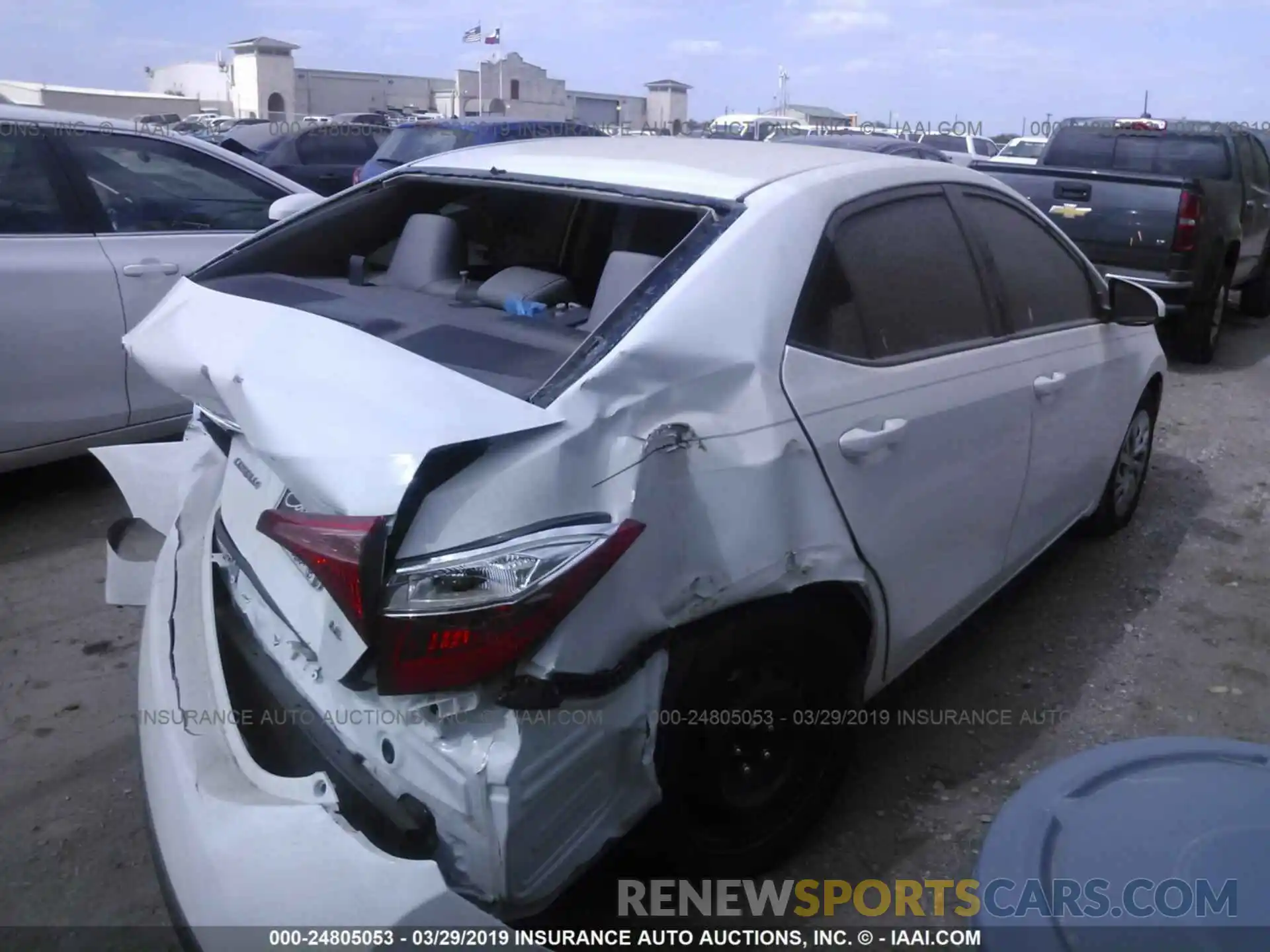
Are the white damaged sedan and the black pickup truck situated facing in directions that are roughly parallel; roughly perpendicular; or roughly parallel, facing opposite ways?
roughly parallel

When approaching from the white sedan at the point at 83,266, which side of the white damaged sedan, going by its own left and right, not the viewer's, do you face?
left

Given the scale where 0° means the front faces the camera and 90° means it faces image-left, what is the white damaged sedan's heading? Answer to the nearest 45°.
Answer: approximately 225°

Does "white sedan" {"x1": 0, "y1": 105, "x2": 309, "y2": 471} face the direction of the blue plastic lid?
no

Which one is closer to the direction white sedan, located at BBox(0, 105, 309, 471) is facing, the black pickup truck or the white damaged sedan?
the black pickup truck

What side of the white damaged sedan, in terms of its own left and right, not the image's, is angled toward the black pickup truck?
front

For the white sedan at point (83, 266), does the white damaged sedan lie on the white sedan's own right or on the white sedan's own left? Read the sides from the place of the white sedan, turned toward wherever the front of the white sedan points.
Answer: on the white sedan's own right

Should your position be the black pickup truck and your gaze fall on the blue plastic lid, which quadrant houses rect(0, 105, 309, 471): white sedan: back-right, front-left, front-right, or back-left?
front-right

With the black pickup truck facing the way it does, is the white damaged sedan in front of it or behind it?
behind

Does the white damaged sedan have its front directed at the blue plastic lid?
no

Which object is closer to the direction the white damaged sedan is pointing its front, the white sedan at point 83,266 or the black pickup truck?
the black pickup truck

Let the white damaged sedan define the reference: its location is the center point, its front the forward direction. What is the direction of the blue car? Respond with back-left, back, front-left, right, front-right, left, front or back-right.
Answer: front-left

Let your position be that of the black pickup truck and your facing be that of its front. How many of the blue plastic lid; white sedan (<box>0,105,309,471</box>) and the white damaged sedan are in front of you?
0

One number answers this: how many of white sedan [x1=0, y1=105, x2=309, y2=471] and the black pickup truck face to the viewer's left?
0

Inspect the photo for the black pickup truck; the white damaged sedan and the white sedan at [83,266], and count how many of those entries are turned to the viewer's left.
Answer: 0

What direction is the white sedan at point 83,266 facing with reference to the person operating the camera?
facing away from the viewer and to the right of the viewer

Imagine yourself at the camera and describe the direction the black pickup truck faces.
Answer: facing away from the viewer and to the right of the viewer

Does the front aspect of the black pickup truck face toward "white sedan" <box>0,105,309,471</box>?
no
